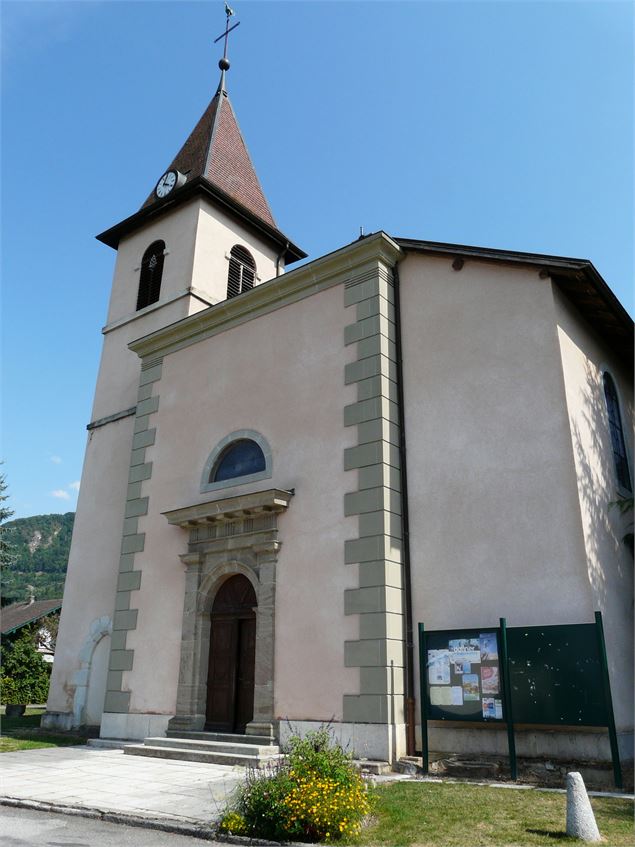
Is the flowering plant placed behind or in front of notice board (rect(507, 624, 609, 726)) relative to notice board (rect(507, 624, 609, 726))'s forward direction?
in front

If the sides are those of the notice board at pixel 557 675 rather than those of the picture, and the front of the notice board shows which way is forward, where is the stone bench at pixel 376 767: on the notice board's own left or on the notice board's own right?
on the notice board's own right

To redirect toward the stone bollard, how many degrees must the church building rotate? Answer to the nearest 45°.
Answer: approximately 45° to its left

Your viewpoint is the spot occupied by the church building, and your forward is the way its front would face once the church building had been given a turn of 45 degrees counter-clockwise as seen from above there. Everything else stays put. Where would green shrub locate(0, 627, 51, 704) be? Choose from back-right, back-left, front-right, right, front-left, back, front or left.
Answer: back-right

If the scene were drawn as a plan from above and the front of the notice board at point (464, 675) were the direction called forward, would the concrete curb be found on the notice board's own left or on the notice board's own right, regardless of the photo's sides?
on the notice board's own right

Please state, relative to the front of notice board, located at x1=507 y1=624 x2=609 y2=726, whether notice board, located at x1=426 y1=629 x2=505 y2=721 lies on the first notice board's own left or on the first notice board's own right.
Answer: on the first notice board's own right

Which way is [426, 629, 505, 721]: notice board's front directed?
toward the camera

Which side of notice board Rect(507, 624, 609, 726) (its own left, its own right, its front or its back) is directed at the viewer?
front

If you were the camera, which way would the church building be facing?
facing the viewer and to the left of the viewer

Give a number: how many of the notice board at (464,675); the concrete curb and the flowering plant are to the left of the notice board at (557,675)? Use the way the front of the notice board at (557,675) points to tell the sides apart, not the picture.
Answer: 0

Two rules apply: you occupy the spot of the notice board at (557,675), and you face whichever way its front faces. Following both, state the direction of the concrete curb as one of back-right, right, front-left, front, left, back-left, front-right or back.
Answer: front-right

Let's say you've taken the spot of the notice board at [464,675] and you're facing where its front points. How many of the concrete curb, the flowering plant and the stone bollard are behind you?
0

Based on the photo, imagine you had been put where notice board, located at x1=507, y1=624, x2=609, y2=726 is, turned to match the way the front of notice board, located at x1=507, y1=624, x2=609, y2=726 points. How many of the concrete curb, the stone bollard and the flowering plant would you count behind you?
0

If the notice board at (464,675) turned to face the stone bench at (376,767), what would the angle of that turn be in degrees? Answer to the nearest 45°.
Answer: approximately 90° to its right

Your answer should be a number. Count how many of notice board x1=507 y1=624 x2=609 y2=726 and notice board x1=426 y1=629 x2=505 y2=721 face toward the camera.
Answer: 2

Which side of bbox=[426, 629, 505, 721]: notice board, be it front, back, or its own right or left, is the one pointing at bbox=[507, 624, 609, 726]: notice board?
left
